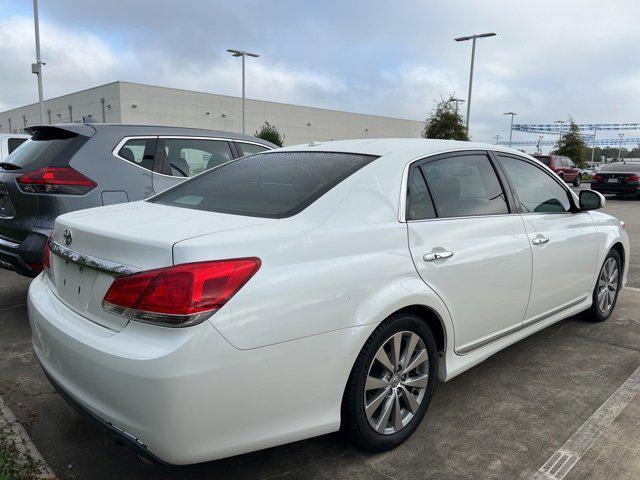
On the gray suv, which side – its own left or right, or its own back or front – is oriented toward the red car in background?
front

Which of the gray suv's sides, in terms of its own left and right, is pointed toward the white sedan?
right

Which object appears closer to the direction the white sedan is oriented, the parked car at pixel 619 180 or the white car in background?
the parked car

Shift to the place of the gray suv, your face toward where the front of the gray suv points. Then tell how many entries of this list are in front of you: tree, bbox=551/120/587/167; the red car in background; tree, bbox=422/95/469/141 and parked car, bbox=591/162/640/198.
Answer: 4

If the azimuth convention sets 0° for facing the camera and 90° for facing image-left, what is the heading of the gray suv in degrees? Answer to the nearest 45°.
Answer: approximately 225°

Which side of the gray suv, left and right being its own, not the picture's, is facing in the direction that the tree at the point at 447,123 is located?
front

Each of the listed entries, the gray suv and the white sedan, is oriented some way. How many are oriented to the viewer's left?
0

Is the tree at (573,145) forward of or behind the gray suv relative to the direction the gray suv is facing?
forward

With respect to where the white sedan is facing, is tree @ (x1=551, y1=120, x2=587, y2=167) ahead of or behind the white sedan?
ahead

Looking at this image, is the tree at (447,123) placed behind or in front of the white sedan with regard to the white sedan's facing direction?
in front

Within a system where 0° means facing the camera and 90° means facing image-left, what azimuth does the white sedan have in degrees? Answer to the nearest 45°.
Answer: approximately 225°
